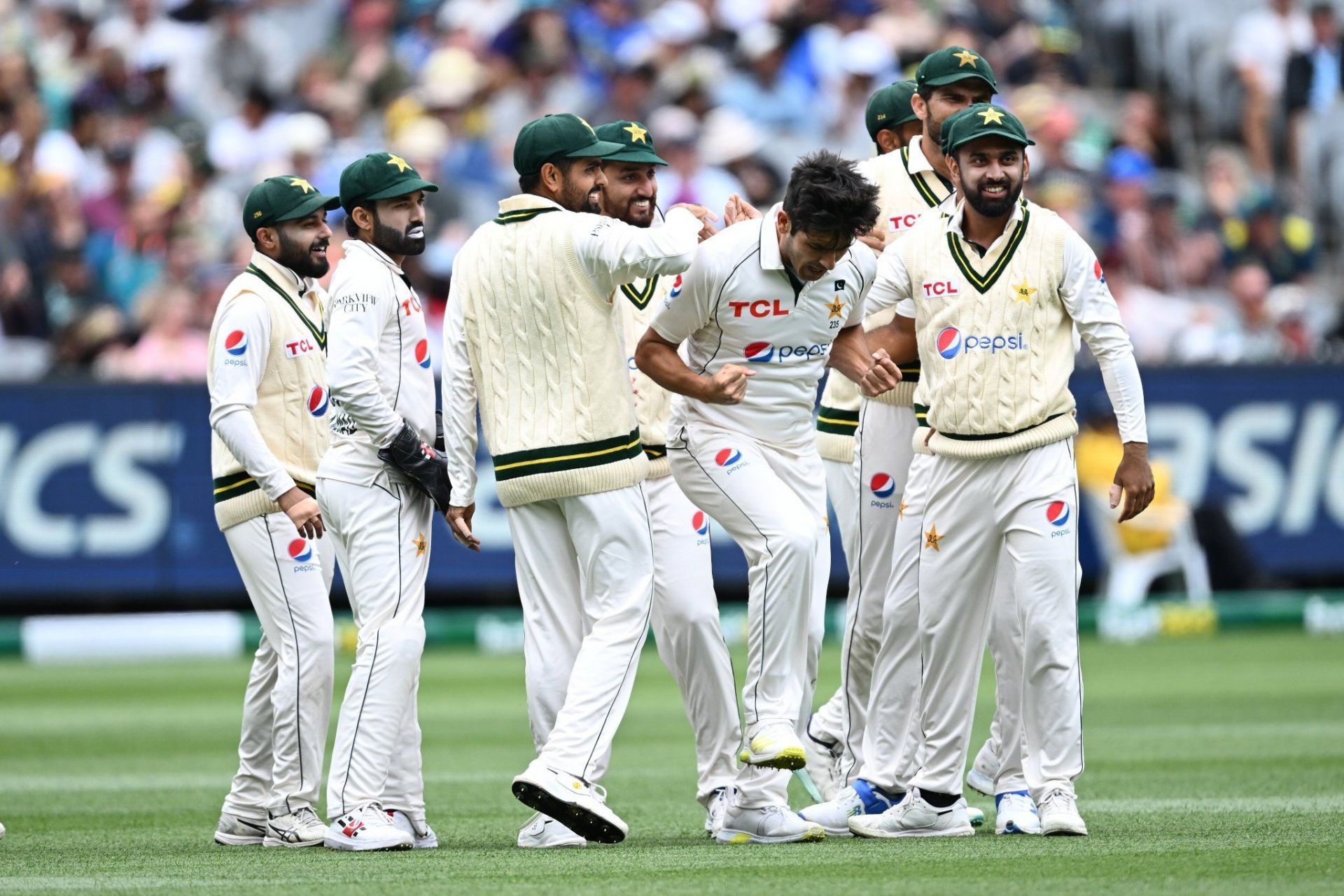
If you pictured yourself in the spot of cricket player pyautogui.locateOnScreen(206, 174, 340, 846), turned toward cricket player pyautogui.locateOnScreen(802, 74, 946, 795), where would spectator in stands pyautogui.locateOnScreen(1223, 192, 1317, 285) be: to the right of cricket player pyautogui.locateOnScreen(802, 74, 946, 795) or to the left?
left

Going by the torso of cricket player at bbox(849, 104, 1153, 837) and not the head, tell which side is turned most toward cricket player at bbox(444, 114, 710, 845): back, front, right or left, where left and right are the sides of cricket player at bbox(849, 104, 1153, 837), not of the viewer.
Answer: right

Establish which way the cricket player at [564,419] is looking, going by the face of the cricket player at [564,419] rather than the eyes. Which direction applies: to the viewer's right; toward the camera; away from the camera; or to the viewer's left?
to the viewer's right

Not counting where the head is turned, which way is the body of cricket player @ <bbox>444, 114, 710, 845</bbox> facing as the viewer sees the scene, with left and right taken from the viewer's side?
facing away from the viewer and to the right of the viewer

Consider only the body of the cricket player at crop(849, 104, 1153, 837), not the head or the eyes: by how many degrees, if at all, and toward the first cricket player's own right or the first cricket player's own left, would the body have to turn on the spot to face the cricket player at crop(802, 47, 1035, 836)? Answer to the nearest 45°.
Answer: approximately 135° to the first cricket player's own right

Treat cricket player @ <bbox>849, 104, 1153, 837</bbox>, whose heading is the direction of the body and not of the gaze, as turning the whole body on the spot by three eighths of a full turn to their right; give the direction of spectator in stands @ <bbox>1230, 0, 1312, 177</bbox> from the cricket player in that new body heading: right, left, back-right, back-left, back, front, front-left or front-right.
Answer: front-right

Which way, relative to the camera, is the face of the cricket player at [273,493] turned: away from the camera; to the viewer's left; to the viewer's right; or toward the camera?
to the viewer's right
